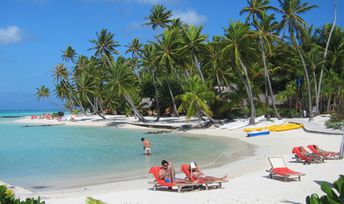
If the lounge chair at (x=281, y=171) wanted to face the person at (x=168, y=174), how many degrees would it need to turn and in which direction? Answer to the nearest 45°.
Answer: approximately 90° to its right

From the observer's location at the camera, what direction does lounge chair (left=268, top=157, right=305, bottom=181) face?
facing the viewer and to the right of the viewer

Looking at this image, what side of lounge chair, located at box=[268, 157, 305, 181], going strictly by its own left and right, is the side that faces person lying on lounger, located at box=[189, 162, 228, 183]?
right

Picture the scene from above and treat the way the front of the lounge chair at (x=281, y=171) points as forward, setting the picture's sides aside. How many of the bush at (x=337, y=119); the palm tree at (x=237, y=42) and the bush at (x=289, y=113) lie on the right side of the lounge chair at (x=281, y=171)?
0

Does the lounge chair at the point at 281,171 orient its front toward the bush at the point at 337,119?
no

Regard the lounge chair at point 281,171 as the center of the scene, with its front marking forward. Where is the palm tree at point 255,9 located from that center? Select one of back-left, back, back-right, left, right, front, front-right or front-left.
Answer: back-left

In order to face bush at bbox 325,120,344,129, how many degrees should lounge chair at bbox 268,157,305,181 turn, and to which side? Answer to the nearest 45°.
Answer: approximately 135° to its left

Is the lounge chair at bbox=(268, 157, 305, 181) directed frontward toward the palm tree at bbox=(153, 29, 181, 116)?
no

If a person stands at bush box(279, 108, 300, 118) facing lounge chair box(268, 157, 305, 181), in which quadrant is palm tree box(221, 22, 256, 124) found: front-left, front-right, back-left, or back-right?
front-right
